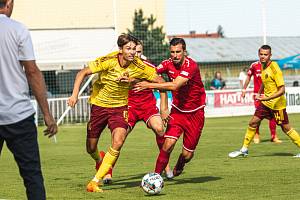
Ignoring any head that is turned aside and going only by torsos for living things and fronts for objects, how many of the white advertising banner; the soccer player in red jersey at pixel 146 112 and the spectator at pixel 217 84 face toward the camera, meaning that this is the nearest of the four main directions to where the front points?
3

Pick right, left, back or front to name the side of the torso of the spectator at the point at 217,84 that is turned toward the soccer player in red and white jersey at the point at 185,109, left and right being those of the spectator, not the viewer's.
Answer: front

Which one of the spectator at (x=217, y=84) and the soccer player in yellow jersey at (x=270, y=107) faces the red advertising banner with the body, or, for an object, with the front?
the spectator

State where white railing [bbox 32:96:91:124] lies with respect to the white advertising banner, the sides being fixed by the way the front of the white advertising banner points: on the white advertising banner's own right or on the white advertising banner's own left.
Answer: on the white advertising banner's own right

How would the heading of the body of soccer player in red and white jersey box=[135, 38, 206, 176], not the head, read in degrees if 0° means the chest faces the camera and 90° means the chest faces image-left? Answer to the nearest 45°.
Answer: approximately 45°

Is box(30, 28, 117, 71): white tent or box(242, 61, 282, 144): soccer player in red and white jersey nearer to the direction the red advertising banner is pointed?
the soccer player in red and white jersey

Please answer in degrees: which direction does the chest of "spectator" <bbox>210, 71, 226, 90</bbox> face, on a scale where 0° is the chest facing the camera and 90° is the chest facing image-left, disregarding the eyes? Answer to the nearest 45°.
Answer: approximately 0°

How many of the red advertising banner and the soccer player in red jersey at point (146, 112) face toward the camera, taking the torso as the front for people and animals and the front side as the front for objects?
2

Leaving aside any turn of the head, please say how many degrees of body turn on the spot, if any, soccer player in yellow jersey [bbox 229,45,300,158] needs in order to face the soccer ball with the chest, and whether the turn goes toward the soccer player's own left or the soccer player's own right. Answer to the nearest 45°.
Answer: approximately 45° to the soccer player's own left

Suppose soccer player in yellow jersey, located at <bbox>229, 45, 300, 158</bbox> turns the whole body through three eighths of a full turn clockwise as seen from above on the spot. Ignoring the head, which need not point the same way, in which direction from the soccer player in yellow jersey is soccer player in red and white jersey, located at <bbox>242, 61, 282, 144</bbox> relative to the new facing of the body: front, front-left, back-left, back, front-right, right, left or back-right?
front

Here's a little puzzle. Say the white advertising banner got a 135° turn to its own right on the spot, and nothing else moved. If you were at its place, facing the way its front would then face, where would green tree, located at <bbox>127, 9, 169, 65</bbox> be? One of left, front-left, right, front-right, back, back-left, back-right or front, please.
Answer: front

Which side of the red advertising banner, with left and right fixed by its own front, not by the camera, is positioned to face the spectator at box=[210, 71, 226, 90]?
back

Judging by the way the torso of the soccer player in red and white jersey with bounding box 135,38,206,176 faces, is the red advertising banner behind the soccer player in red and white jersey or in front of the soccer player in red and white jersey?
behind
